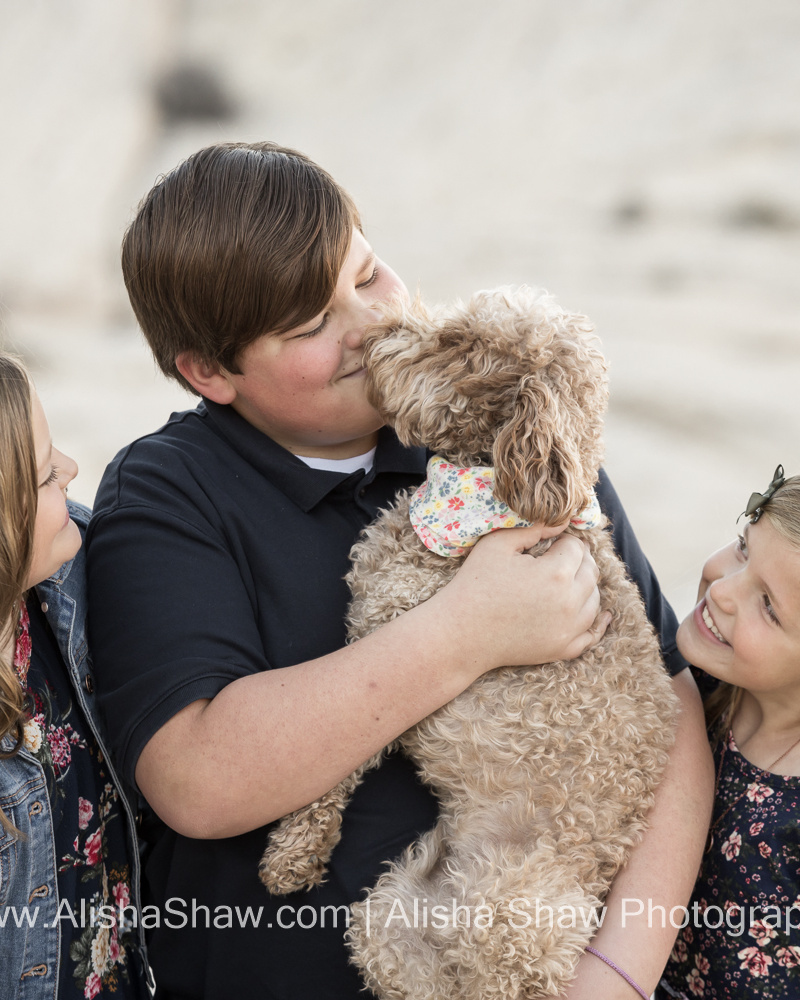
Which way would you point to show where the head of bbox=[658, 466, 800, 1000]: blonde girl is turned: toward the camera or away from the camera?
toward the camera

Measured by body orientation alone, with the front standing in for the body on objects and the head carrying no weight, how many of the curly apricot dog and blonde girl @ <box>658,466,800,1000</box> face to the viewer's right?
0

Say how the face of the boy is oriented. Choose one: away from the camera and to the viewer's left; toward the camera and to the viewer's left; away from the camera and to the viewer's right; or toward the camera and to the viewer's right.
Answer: toward the camera and to the viewer's right

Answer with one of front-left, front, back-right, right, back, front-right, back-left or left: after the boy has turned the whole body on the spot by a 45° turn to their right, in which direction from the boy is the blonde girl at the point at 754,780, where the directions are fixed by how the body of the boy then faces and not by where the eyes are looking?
left

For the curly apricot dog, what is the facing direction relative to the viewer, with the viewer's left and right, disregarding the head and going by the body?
facing to the left of the viewer
